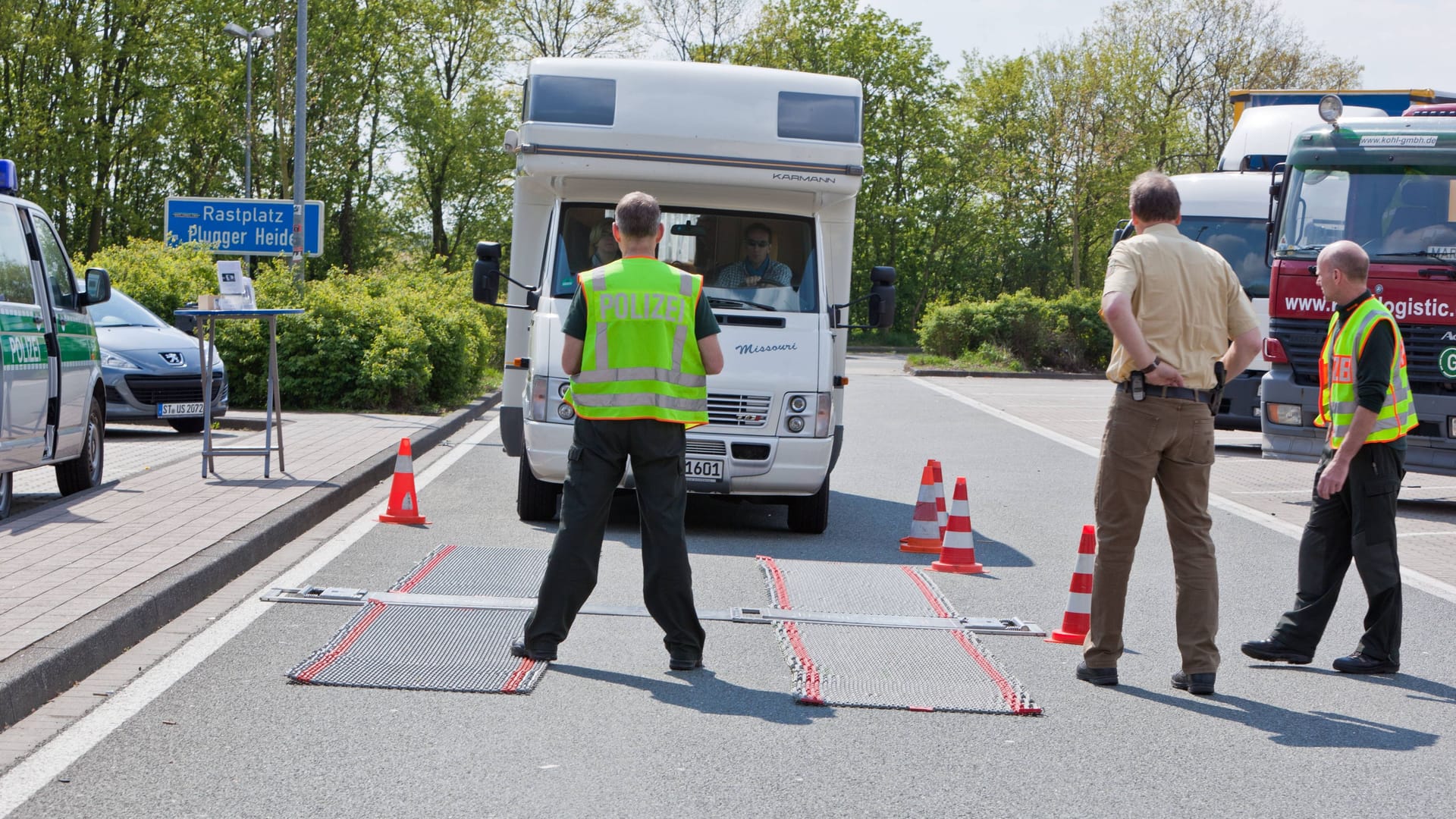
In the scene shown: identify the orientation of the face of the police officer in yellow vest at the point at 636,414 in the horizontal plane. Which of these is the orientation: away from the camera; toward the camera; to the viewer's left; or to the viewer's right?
away from the camera

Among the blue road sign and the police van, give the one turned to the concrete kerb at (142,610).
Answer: the blue road sign

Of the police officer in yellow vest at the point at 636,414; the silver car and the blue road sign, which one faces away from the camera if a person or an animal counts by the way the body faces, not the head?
the police officer in yellow vest

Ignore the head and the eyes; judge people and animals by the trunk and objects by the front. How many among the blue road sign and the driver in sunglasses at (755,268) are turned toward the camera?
2

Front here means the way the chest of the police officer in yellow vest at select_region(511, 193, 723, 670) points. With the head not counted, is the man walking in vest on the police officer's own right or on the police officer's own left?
on the police officer's own right

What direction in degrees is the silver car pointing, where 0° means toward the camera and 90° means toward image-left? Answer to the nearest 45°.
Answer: approximately 315°

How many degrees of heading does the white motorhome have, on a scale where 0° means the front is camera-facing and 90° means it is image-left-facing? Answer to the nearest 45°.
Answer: approximately 0°

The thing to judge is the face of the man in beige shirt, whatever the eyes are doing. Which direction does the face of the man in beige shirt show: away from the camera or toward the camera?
away from the camera

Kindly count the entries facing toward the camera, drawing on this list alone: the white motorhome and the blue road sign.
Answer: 2

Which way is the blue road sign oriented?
toward the camera

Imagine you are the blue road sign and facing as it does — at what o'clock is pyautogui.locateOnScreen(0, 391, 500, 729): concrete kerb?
The concrete kerb is roughly at 12 o'clock from the blue road sign.

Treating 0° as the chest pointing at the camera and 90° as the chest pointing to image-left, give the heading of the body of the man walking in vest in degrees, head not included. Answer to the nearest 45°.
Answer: approximately 90°

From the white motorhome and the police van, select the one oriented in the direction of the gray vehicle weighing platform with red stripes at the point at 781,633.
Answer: the white motorhome
